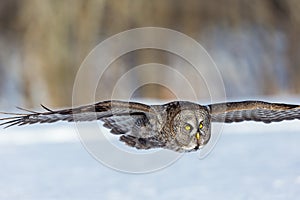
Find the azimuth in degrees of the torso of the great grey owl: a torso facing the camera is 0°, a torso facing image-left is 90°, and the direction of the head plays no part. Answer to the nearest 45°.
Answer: approximately 315°
